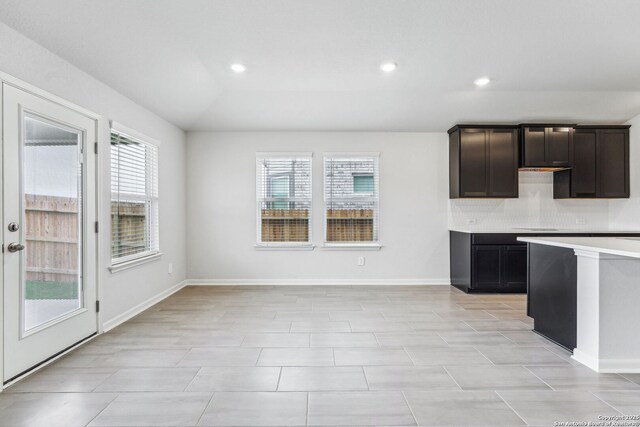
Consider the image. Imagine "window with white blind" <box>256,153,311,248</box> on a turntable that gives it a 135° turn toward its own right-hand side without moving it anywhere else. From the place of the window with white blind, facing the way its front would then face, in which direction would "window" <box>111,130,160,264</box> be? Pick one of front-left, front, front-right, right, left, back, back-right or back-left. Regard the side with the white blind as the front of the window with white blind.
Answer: left

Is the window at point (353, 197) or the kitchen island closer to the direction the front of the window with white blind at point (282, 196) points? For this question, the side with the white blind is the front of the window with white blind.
the kitchen island

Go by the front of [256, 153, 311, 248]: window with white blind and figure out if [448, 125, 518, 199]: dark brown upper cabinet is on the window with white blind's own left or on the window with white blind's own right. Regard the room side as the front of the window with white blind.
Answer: on the window with white blind's own left

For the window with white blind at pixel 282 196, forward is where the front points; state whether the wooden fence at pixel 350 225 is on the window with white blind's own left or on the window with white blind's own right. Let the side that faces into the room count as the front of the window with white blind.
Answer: on the window with white blind's own left

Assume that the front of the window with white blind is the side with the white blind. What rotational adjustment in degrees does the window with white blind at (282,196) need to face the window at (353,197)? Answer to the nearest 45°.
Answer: approximately 90° to its left

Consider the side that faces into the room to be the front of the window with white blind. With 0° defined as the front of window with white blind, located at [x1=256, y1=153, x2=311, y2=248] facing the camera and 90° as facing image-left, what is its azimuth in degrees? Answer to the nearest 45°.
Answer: approximately 0°

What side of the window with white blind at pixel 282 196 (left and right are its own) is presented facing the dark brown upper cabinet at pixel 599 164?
left

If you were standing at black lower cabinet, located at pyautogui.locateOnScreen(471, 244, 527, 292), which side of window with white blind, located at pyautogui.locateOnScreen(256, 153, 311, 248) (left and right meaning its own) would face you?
left

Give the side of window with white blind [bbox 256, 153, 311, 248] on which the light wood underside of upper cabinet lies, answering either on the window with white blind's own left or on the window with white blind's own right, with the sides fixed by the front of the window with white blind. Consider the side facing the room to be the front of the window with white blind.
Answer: on the window with white blind's own left

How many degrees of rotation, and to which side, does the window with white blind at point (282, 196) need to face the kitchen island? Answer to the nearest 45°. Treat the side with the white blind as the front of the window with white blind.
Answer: approximately 45° to its left

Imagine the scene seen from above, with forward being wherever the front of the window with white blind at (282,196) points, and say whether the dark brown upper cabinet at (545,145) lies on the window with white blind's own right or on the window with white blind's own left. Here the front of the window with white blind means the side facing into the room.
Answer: on the window with white blind's own left

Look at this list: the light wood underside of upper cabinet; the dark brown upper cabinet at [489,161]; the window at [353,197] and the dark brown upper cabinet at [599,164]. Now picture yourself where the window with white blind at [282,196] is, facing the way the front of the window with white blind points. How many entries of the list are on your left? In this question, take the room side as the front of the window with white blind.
4
